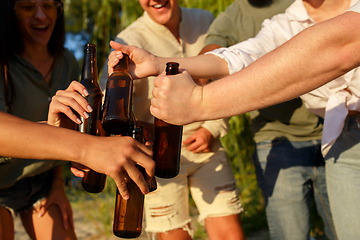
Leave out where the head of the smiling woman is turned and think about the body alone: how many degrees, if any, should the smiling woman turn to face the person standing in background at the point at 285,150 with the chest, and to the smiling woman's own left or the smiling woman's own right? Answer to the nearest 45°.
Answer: approximately 45° to the smiling woman's own left

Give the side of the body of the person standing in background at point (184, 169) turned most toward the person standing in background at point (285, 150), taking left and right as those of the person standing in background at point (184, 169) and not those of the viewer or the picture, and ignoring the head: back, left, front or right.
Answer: left

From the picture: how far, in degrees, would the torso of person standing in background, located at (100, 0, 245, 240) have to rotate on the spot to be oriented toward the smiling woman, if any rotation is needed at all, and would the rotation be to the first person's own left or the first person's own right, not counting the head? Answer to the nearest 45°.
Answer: approximately 90° to the first person's own right

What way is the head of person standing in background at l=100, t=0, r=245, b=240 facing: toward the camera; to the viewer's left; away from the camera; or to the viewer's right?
toward the camera

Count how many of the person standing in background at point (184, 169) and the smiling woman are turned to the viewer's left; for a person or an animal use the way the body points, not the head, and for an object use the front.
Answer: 0

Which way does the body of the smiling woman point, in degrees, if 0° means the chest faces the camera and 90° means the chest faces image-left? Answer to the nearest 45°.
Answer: approximately 315°

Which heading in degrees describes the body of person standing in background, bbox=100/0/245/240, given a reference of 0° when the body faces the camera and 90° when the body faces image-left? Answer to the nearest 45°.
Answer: approximately 0°
